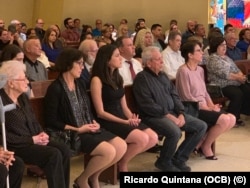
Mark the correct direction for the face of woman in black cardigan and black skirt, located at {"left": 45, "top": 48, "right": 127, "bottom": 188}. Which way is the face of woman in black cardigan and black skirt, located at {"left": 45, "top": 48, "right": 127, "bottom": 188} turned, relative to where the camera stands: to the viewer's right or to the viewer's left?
to the viewer's right

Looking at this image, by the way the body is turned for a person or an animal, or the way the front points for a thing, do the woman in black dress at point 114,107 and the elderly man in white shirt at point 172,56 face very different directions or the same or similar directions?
same or similar directions

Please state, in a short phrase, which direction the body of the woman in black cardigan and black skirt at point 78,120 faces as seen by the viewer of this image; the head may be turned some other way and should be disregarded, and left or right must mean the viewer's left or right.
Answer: facing the viewer and to the right of the viewer

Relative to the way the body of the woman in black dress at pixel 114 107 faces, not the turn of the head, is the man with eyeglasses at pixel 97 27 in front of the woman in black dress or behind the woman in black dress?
behind

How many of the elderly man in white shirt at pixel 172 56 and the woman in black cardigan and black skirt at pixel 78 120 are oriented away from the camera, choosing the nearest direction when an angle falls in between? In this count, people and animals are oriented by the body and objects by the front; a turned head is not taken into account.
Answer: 0

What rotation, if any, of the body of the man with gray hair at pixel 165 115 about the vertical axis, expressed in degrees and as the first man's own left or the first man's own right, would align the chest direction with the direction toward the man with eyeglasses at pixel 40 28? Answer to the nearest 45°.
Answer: approximately 180°

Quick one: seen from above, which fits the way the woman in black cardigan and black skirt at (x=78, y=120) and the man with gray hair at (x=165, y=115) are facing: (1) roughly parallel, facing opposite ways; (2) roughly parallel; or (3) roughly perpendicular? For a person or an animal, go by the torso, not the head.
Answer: roughly parallel

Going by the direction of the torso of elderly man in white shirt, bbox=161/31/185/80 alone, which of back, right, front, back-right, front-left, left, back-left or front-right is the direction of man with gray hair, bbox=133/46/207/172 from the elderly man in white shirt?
front-right

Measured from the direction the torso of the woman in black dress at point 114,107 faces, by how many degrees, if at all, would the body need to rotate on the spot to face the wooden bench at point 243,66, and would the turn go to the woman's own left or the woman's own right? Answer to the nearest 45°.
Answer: approximately 90° to the woman's own left

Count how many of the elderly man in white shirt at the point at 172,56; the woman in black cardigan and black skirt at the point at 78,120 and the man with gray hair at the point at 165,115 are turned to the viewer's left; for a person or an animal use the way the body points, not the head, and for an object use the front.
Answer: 0

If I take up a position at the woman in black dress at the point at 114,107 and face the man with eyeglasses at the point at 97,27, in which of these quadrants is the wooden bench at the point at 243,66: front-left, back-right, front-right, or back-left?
front-right

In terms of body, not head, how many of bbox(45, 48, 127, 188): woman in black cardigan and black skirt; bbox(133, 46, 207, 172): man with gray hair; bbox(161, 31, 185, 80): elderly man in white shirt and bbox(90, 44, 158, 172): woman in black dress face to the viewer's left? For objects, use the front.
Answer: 0

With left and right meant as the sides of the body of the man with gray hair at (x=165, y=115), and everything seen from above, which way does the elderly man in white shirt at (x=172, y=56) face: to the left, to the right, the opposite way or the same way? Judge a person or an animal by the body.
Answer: the same way

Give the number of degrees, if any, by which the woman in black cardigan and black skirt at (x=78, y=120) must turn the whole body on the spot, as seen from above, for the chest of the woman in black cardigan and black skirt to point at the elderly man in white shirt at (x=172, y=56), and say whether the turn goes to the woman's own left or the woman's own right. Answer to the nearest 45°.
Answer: approximately 90° to the woman's own left

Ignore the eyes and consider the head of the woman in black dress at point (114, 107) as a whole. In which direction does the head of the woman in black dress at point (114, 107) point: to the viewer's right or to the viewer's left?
to the viewer's right

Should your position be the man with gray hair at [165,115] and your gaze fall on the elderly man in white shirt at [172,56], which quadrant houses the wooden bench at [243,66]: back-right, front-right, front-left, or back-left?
front-right

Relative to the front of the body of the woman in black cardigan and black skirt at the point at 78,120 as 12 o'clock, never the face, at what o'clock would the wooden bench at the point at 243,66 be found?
The wooden bench is roughly at 9 o'clock from the woman in black cardigan and black skirt.
